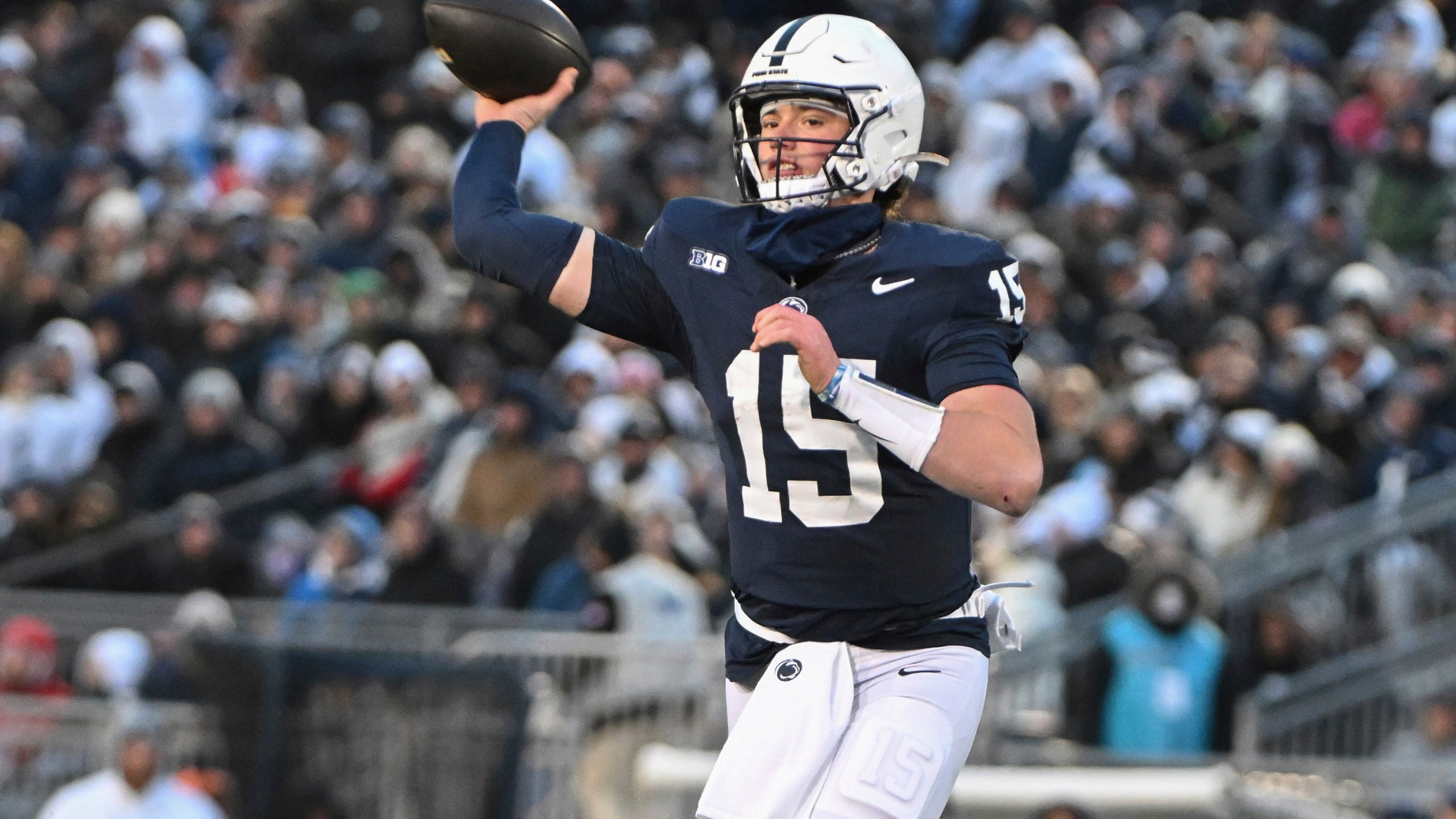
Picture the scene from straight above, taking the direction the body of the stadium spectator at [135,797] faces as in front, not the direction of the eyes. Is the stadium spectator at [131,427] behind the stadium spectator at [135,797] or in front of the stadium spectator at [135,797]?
behind

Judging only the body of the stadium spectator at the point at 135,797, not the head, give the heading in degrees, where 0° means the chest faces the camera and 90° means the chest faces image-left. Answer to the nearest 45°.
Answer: approximately 0°

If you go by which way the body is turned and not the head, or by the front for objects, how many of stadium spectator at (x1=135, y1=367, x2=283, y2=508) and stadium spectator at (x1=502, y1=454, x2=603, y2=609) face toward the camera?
2
